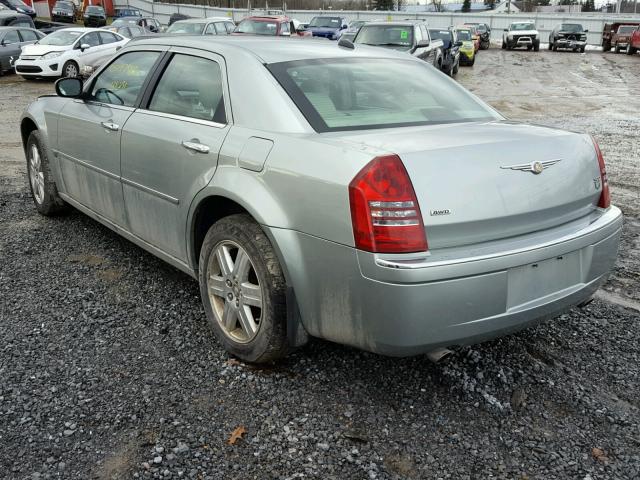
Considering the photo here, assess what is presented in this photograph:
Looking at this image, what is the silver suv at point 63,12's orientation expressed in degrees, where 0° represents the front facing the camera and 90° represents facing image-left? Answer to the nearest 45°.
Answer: approximately 0°

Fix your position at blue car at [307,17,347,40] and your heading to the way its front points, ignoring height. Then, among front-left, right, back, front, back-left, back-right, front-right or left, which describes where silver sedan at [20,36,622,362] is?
front-left

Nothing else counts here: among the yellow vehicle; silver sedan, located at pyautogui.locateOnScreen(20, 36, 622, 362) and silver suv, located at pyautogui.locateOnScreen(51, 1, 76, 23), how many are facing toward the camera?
2

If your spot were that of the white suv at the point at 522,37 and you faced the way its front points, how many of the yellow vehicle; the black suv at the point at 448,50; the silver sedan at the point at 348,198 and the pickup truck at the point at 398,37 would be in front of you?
4

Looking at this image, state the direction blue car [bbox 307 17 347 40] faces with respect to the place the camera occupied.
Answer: facing the viewer and to the left of the viewer

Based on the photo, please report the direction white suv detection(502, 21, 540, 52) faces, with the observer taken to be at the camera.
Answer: facing the viewer

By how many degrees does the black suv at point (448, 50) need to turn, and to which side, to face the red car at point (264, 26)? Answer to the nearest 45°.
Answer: approximately 45° to its right

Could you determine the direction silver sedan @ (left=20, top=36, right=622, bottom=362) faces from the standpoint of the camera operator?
facing away from the viewer and to the left of the viewer

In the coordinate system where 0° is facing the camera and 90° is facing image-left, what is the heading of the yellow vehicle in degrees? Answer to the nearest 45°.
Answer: approximately 0°
